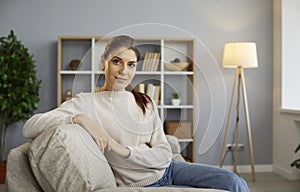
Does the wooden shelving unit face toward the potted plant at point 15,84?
no

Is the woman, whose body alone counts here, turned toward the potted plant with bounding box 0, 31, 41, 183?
no

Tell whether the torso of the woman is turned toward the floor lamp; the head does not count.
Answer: no

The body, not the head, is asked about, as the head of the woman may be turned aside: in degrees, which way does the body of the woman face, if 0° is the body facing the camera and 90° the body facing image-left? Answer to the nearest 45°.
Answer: approximately 315°

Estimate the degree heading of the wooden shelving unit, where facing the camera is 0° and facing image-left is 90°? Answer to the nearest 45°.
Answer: approximately 0°

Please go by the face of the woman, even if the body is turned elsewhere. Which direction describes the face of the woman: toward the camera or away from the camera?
toward the camera
